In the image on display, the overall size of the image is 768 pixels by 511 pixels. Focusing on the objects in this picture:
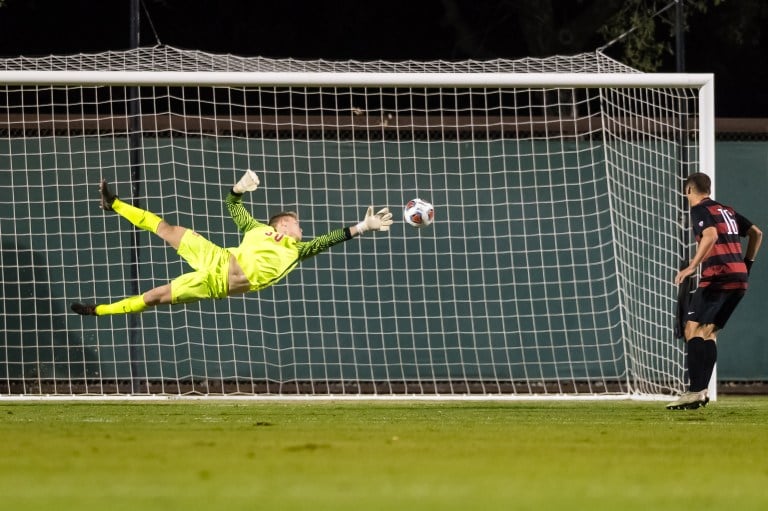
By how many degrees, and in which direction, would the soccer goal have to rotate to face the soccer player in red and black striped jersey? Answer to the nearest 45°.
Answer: approximately 45° to its left

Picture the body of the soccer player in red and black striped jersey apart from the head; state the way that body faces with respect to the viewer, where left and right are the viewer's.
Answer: facing away from the viewer and to the left of the viewer

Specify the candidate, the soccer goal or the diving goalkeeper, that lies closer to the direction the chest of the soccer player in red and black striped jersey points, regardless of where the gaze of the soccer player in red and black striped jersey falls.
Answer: the soccer goal

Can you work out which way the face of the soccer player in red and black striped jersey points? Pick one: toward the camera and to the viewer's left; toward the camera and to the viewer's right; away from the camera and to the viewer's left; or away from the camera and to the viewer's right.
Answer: away from the camera and to the viewer's left

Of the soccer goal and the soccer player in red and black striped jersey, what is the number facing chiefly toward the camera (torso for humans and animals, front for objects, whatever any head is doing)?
1

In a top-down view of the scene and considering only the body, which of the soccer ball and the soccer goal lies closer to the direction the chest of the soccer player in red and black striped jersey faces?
the soccer goal

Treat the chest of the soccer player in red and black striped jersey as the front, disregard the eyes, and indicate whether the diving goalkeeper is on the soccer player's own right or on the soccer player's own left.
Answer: on the soccer player's own left

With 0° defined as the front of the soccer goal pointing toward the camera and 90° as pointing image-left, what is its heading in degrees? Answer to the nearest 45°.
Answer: approximately 0°
